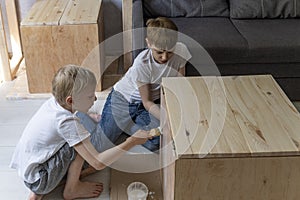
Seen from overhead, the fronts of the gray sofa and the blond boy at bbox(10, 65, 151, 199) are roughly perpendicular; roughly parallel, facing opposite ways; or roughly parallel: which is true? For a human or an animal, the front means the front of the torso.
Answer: roughly perpendicular

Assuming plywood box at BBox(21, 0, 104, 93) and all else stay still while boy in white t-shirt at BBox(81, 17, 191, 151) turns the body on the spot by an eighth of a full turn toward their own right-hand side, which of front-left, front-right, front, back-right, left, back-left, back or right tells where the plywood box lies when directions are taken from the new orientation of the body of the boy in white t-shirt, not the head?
back-right

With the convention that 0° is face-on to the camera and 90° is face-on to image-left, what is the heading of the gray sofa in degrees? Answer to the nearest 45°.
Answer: approximately 0°

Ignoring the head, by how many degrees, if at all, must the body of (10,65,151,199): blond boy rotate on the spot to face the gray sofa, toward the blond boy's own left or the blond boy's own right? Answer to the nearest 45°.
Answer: approximately 45° to the blond boy's own left

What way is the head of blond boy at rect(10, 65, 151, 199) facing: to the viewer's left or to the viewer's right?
to the viewer's right

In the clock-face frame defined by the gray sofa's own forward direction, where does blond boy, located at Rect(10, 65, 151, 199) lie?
The blond boy is roughly at 1 o'clock from the gray sofa.

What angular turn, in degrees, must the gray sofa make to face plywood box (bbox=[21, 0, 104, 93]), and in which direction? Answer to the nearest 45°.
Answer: approximately 90° to its right

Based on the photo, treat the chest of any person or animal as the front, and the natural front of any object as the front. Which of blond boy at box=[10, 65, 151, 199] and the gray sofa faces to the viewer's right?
the blond boy

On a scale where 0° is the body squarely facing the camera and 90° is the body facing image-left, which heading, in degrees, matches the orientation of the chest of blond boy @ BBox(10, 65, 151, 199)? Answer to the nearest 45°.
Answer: approximately 270°

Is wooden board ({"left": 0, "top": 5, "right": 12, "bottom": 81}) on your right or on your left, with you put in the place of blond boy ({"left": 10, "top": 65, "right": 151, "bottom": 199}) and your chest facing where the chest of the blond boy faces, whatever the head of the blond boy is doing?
on your left

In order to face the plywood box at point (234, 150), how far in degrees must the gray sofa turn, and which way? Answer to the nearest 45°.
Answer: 0° — it already faces it

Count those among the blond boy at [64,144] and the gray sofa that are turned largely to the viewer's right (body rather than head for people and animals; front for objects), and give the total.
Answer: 1
